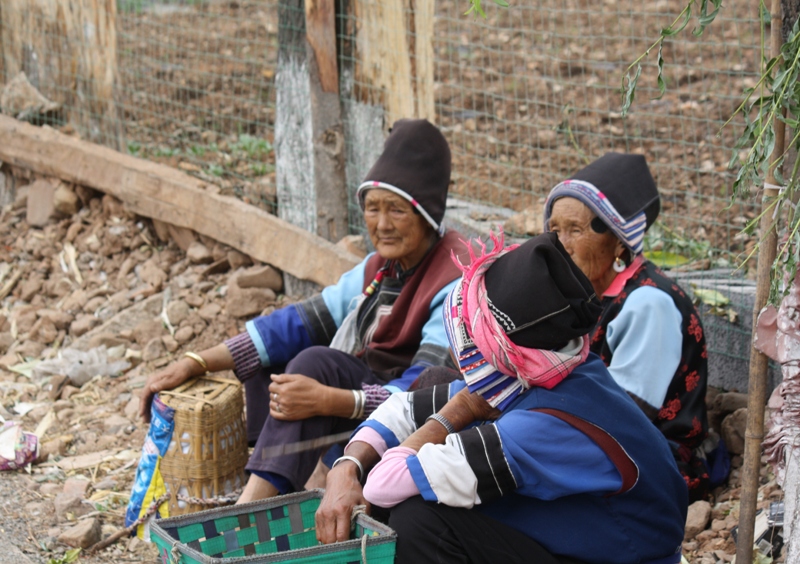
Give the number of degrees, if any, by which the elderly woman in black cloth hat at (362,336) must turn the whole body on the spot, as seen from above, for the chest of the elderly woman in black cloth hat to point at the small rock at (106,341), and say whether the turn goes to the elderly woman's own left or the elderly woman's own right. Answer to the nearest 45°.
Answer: approximately 90° to the elderly woman's own right

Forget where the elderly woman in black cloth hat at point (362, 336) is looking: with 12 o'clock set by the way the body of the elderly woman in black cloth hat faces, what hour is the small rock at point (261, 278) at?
The small rock is roughly at 4 o'clock from the elderly woman in black cloth hat.

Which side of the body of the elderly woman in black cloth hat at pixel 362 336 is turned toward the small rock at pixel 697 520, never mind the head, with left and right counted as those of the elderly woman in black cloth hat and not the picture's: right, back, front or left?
left

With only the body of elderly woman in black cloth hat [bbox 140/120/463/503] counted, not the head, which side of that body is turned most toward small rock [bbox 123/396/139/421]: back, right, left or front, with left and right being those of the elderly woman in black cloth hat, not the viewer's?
right

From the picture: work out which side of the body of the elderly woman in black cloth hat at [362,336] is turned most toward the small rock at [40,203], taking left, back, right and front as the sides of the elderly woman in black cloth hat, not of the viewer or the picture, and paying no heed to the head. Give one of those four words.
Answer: right

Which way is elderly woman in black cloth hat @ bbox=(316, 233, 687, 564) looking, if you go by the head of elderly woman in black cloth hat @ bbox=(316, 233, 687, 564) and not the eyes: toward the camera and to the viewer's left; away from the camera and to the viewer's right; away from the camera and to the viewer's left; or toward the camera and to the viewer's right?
away from the camera and to the viewer's left

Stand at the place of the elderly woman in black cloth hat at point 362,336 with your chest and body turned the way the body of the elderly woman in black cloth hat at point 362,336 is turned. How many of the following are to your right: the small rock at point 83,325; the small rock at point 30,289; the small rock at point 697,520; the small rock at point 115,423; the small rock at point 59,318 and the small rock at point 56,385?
5

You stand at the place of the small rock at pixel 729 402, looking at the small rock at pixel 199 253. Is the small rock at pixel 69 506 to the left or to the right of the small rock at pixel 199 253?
left

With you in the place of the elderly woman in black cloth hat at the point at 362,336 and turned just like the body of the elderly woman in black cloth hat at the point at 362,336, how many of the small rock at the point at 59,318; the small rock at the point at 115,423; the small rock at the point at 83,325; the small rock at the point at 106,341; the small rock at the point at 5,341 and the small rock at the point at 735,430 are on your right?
5

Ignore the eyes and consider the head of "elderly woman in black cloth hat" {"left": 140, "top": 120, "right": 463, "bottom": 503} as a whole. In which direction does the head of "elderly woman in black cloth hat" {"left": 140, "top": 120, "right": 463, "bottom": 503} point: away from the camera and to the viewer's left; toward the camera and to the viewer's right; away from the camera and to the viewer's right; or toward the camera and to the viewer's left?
toward the camera and to the viewer's left

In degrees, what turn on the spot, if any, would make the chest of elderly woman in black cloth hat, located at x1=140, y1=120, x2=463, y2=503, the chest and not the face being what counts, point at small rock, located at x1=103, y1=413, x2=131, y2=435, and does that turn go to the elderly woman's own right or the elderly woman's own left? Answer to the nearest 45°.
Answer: approximately 90° to the elderly woman's own right

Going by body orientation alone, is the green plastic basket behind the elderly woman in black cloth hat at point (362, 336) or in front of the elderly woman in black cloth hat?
in front

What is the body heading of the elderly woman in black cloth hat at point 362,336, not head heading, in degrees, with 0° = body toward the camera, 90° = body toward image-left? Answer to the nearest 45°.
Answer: approximately 45°

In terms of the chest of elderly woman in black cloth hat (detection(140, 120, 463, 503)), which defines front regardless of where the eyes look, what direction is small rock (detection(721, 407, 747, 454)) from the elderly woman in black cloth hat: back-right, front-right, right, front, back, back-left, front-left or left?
back-left
